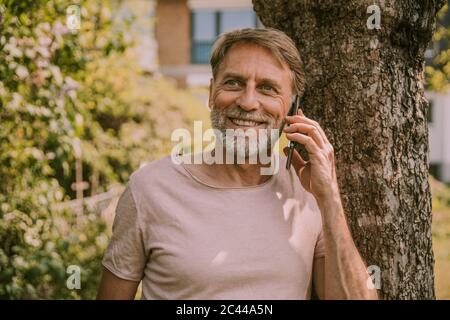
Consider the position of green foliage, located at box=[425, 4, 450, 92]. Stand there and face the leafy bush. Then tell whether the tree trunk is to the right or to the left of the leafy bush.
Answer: left

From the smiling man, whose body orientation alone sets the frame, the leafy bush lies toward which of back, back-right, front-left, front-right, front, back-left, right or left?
back-right

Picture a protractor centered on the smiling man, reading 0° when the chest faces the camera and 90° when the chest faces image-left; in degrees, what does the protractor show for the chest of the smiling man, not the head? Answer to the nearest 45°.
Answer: approximately 0°

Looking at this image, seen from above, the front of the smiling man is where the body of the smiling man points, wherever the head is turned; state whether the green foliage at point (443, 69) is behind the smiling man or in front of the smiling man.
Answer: behind

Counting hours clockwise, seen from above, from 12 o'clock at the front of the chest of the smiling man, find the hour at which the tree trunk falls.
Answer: The tree trunk is roughly at 8 o'clock from the smiling man.
